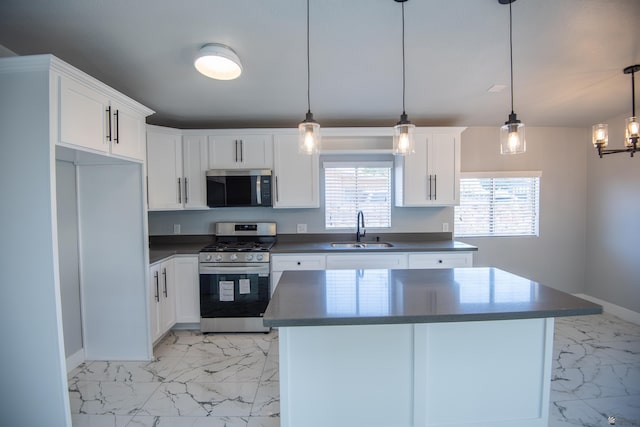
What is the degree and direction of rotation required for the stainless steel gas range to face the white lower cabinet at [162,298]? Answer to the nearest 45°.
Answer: approximately 90° to its right

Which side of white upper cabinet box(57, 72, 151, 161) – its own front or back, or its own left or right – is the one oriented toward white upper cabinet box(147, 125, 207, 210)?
left

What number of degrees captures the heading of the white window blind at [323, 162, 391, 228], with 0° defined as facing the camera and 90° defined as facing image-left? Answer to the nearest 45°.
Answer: approximately 0°

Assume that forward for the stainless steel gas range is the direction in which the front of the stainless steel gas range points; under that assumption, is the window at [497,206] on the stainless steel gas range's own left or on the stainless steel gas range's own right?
on the stainless steel gas range's own left

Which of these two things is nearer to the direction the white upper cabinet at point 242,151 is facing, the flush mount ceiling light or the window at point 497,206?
the flush mount ceiling light

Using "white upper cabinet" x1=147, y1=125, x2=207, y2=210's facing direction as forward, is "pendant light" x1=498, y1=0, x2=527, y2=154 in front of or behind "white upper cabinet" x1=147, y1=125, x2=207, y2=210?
in front

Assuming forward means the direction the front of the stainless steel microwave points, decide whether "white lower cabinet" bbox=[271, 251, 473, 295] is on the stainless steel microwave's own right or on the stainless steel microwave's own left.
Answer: on the stainless steel microwave's own left

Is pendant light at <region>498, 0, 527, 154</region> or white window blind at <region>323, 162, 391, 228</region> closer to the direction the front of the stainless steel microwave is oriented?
the pendant light

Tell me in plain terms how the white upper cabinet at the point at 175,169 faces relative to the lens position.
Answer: facing the viewer and to the right of the viewer

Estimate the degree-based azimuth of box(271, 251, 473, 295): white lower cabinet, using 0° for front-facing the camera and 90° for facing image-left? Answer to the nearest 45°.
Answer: approximately 0°

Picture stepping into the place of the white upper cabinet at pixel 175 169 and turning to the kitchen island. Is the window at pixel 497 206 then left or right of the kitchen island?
left

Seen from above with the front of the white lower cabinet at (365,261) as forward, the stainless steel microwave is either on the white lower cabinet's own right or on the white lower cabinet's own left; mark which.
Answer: on the white lower cabinet's own right

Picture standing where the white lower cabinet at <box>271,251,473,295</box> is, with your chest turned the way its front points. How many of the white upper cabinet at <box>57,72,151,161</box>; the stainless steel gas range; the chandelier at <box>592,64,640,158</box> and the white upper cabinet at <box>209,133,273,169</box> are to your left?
1
